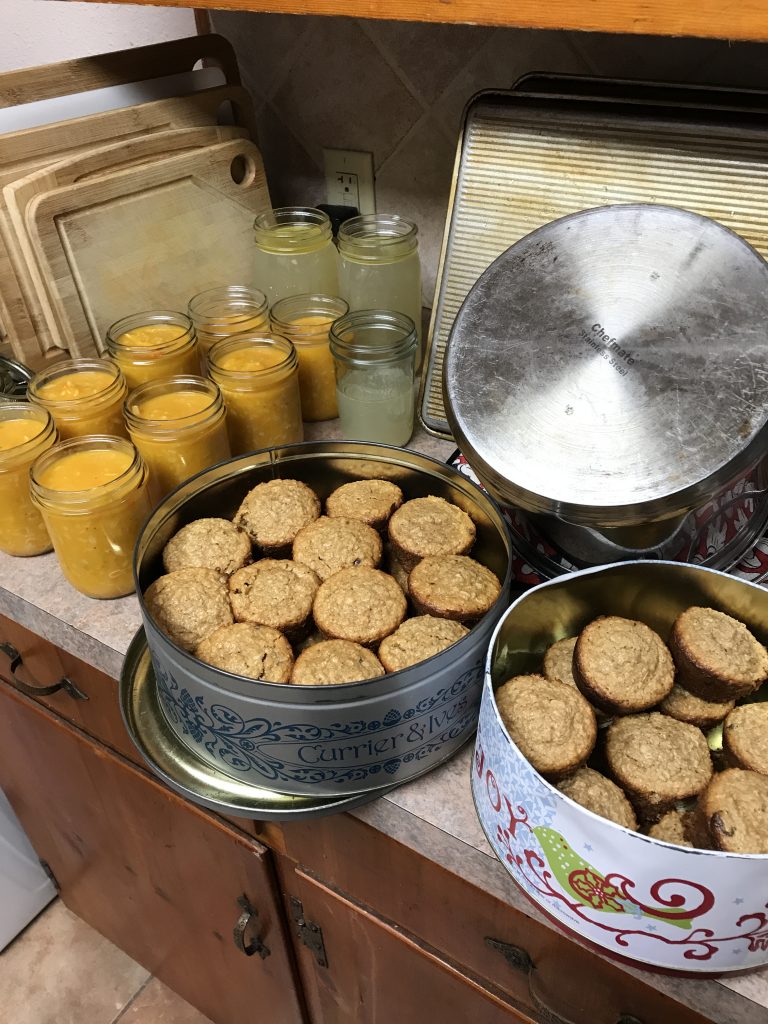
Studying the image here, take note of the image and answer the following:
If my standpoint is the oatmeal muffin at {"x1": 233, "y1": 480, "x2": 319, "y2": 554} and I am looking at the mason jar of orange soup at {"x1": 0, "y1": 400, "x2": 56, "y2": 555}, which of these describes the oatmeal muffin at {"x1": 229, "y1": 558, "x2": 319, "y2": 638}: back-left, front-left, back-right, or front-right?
back-left

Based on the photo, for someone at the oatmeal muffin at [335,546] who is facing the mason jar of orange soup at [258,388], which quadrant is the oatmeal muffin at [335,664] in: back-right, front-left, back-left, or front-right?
back-left

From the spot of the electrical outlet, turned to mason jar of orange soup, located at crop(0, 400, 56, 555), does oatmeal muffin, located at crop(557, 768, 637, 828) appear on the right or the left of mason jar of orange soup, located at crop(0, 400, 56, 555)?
left

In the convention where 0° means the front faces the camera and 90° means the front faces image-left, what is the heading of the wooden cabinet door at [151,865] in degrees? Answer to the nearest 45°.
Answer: approximately 45°
